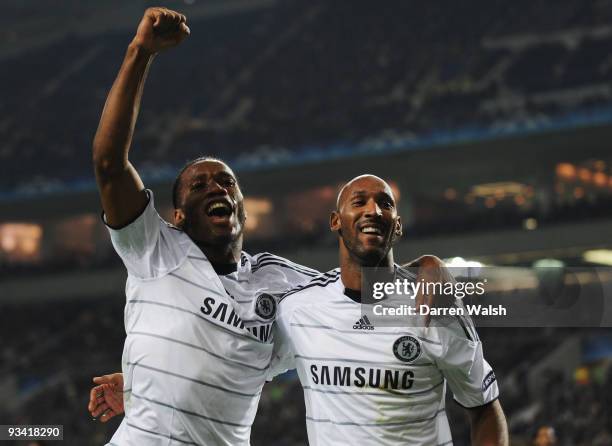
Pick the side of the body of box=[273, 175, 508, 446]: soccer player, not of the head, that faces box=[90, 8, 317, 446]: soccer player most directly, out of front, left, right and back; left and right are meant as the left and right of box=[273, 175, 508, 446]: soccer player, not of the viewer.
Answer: right

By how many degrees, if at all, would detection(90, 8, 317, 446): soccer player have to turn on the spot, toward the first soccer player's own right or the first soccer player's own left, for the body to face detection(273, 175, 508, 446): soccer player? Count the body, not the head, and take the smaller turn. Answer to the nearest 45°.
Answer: approximately 45° to the first soccer player's own left

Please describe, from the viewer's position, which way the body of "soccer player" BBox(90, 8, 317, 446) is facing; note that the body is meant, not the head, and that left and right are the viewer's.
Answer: facing the viewer and to the right of the viewer

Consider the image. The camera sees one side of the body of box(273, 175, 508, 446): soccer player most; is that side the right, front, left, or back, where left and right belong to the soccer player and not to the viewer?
front

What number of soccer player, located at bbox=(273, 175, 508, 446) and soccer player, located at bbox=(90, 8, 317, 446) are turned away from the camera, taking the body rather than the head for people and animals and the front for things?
0
